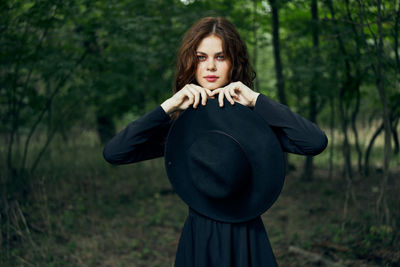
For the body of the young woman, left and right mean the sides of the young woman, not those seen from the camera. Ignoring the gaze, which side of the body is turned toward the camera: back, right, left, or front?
front

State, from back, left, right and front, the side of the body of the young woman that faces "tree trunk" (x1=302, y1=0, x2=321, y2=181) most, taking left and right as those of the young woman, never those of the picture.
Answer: back

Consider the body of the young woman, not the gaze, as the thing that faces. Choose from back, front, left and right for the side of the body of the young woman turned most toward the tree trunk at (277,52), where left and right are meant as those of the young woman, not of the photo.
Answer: back
